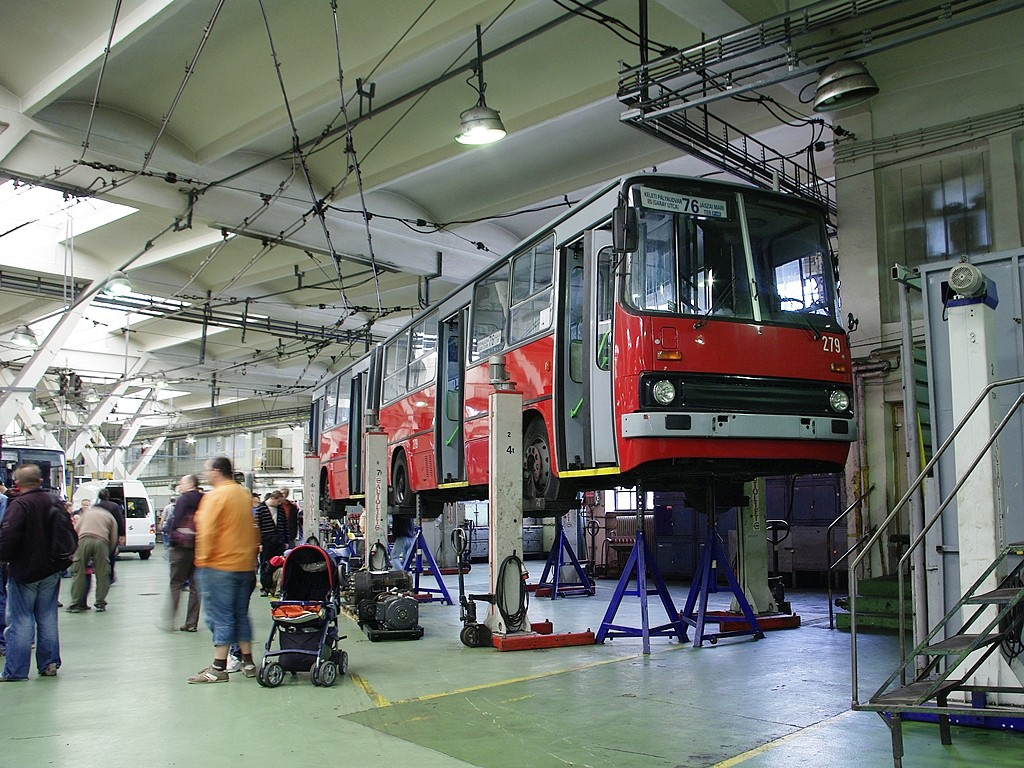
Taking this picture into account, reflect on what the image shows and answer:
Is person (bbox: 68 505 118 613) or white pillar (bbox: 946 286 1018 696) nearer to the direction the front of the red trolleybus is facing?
the white pillar

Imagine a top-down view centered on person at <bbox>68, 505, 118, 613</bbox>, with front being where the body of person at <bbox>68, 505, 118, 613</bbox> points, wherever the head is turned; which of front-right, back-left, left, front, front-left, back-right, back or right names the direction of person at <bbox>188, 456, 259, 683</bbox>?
back

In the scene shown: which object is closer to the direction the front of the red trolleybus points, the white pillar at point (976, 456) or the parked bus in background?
the white pillar

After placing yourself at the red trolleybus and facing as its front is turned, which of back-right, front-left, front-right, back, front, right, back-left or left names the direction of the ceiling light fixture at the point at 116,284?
back

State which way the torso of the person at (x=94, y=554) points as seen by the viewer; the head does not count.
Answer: away from the camera

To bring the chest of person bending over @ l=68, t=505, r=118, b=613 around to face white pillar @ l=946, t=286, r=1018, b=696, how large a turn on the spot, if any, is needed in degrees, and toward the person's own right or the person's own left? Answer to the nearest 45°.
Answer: approximately 135° to the person's own right

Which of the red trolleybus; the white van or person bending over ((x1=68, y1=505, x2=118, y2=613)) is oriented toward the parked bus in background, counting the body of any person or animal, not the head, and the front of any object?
the person bending over

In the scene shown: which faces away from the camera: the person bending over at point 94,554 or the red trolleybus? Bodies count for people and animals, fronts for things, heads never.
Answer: the person bending over

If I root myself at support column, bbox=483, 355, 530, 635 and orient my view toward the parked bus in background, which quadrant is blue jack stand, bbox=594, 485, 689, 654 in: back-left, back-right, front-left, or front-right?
back-right
